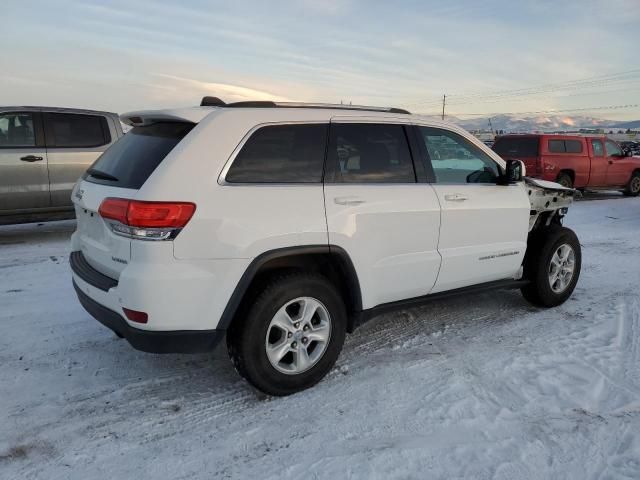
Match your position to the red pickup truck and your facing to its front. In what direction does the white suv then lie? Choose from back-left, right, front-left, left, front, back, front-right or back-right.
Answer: back-right

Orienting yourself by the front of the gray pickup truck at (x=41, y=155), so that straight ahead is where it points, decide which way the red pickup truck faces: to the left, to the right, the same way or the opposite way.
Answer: the opposite way

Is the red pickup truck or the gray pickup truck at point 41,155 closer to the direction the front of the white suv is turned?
the red pickup truck

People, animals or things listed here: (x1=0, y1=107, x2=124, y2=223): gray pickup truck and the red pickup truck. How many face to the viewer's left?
1

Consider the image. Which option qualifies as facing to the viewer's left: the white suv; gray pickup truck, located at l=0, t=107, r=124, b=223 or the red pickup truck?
the gray pickup truck

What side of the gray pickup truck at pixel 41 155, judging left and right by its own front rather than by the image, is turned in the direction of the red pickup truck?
back

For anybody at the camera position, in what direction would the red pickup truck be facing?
facing away from the viewer and to the right of the viewer

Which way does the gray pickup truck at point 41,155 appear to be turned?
to the viewer's left

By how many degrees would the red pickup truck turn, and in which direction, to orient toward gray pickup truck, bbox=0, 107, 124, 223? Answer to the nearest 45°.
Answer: approximately 180°

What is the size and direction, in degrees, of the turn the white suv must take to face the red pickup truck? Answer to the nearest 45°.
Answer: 0° — it already faces it

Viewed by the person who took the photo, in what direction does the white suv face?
facing away from the viewer and to the right of the viewer
